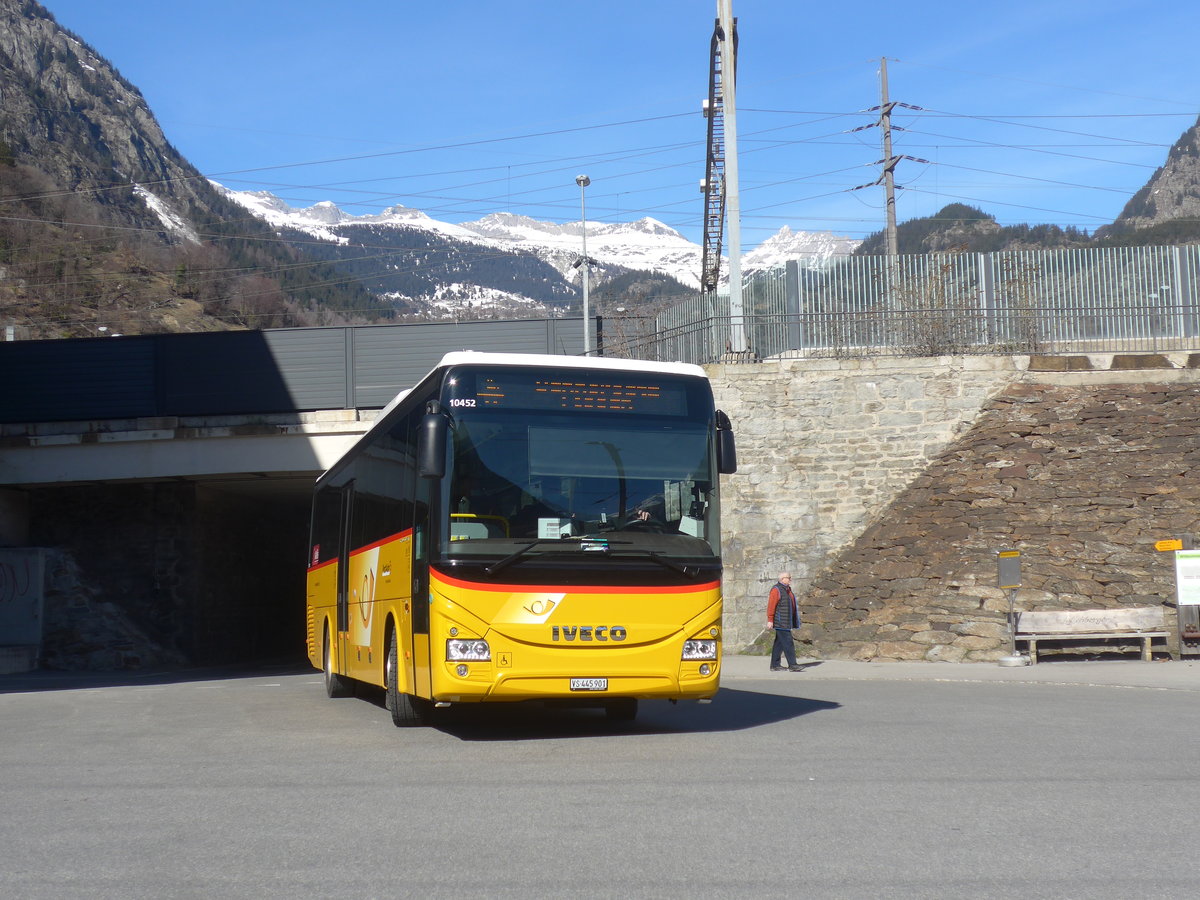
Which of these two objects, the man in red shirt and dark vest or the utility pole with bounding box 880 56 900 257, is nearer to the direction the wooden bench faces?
the man in red shirt and dark vest

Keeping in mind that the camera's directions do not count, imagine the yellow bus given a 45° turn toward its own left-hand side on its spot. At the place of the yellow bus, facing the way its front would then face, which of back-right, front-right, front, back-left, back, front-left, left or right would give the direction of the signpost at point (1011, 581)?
left

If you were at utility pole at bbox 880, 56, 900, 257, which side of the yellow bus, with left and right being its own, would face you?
back

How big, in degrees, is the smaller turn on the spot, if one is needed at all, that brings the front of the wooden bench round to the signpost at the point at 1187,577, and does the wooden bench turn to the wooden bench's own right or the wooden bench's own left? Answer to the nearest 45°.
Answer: approximately 90° to the wooden bench's own left

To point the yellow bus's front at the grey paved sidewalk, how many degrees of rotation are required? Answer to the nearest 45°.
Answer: approximately 135° to its left

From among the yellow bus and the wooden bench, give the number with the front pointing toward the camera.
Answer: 2

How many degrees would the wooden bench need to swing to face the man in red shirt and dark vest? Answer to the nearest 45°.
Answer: approximately 90° to its right

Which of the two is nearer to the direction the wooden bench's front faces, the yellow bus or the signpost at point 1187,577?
the yellow bus

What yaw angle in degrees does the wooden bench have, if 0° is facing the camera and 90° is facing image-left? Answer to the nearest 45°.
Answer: approximately 0°

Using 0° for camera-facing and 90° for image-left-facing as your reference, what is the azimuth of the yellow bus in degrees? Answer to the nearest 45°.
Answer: approximately 0°
